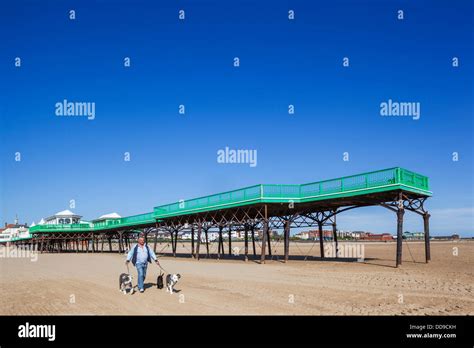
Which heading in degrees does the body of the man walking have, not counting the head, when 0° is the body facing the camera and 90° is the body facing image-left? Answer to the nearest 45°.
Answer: approximately 0°
